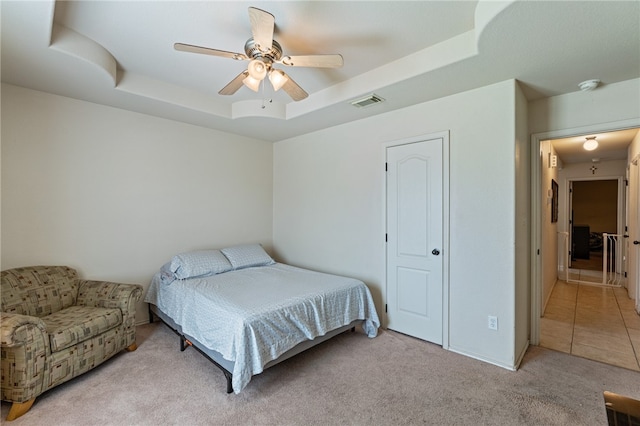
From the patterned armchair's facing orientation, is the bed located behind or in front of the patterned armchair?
in front

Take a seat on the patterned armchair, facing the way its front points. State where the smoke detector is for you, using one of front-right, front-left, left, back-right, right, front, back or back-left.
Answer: front

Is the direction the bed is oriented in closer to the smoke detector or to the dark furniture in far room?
the smoke detector

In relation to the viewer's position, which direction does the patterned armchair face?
facing the viewer and to the right of the viewer

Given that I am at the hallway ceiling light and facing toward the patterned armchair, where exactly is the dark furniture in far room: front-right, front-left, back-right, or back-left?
back-right

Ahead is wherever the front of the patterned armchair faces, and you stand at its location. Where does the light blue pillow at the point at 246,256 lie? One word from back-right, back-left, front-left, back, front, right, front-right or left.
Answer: front-left

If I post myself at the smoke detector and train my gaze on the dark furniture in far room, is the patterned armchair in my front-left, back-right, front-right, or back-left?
back-left

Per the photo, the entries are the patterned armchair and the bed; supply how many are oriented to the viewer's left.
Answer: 0

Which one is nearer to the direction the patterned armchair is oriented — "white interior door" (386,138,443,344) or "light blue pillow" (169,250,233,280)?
the white interior door

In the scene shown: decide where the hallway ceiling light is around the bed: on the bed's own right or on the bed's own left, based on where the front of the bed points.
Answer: on the bed's own left
